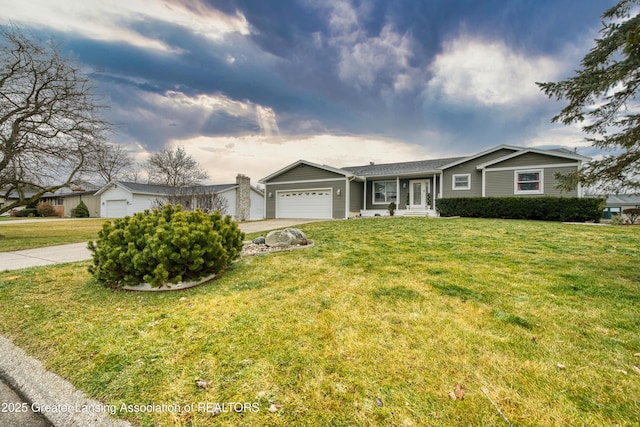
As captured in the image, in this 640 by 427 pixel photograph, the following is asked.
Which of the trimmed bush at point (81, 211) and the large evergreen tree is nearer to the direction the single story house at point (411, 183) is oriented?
the large evergreen tree

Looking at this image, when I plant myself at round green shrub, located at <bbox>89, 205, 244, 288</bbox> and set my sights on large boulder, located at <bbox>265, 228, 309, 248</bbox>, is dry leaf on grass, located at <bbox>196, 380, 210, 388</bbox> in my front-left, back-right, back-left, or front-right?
back-right

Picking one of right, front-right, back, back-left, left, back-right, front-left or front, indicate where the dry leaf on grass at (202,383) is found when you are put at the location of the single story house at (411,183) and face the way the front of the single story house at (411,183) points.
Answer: front

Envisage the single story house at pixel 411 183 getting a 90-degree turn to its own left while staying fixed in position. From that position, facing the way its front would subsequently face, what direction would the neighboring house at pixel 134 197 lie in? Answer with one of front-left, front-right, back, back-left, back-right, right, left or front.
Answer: back

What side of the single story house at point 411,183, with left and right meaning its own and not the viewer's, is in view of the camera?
front

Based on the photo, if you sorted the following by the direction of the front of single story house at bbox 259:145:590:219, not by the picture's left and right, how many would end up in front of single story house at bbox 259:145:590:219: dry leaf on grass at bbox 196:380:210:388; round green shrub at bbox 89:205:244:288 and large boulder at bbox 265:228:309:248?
3

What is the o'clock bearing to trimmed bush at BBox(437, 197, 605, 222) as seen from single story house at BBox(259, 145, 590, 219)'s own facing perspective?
The trimmed bush is roughly at 10 o'clock from the single story house.

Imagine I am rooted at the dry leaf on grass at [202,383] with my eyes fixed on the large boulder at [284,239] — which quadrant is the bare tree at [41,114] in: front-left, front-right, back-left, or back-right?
front-left

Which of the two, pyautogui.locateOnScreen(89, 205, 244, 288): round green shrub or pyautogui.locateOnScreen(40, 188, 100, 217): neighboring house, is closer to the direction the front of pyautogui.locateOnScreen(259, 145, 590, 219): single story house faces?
the round green shrub

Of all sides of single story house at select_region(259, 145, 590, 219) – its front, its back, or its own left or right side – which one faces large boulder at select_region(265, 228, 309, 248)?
front

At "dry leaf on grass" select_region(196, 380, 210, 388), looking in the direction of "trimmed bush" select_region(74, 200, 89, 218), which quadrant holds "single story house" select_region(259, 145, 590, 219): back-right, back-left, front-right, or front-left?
front-right

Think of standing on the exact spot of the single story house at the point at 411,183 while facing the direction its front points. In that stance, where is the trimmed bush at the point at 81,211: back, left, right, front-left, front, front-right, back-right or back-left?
right

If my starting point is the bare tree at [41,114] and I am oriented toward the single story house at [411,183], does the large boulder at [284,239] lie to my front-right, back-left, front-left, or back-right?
front-right

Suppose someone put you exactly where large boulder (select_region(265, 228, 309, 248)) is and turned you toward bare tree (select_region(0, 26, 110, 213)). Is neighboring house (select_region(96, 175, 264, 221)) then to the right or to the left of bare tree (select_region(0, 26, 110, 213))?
right

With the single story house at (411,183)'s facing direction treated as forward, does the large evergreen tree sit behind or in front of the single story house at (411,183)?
in front

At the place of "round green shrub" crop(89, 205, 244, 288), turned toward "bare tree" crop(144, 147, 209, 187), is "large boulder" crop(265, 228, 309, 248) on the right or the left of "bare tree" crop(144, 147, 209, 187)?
right

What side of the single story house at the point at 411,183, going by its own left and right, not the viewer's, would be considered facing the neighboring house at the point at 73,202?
right
